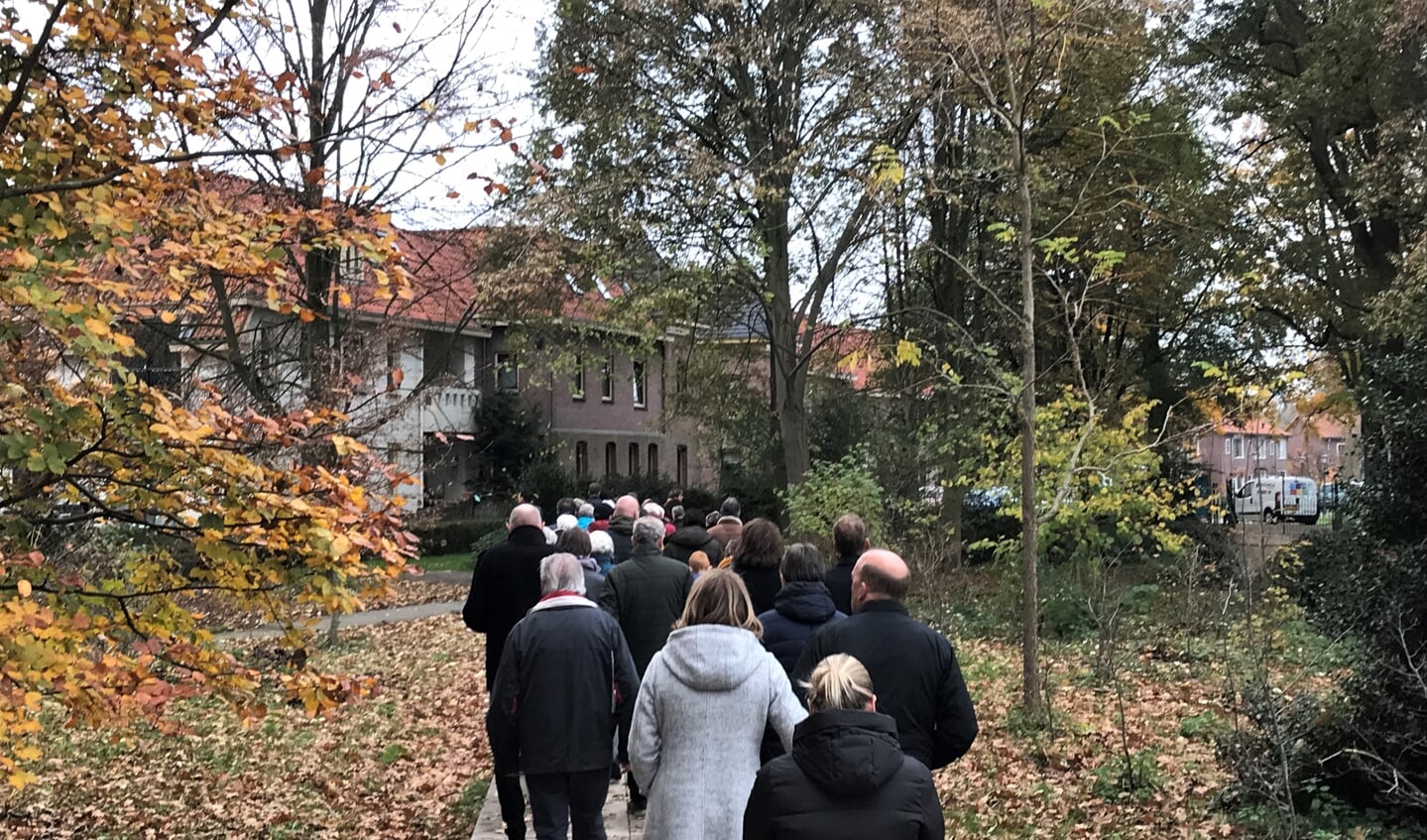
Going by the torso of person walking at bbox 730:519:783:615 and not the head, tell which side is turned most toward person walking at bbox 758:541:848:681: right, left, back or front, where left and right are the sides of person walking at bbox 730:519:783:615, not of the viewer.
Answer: back

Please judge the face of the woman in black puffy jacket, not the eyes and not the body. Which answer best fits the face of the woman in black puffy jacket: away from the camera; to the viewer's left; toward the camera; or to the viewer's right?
away from the camera

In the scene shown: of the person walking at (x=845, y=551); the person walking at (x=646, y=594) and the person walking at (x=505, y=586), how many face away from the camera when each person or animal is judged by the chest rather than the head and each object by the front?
3

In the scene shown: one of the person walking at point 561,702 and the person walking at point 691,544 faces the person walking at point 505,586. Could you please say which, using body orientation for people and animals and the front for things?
the person walking at point 561,702

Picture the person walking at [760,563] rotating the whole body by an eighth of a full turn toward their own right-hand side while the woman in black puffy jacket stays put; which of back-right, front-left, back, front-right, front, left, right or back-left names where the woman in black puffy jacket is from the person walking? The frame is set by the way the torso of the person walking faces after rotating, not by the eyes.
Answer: back-right

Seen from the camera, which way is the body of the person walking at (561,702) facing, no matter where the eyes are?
away from the camera

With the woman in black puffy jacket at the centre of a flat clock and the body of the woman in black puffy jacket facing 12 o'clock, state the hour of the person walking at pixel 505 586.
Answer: The person walking is roughly at 11 o'clock from the woman in black puffy jacket.

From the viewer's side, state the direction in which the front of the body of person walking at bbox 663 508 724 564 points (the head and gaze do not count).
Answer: away from the camera

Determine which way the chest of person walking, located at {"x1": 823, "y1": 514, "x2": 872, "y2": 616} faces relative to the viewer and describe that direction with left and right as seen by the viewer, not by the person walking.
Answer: facing away from the viewer

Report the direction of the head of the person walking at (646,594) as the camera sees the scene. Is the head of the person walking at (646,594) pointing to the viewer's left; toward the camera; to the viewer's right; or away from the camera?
away from the camera

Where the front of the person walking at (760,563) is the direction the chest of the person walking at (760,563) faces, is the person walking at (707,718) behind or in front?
behind

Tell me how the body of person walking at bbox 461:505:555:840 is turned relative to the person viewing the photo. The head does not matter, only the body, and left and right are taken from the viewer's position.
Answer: facing away from the viewer

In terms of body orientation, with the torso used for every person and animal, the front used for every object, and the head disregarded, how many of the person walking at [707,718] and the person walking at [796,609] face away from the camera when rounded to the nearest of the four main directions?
2

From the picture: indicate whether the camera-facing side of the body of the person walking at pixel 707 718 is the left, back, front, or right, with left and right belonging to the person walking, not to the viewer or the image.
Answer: back

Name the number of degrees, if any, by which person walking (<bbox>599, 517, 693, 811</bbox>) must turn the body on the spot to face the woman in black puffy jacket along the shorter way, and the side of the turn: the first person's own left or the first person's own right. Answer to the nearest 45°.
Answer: approximately 180°
